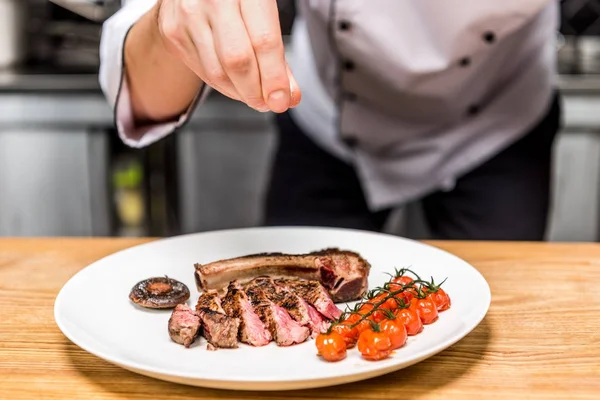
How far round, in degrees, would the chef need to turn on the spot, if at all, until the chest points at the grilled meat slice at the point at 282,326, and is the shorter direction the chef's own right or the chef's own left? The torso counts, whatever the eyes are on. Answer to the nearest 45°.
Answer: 0° — they already face it

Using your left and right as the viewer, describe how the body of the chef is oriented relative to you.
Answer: facing the viewer

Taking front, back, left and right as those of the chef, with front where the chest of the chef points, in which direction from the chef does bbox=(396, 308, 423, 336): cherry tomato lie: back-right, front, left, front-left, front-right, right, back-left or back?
front

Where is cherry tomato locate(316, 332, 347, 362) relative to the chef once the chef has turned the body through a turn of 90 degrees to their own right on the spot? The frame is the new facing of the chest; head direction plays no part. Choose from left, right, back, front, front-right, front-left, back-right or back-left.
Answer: left

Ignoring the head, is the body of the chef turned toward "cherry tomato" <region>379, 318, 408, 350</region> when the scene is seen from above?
yes

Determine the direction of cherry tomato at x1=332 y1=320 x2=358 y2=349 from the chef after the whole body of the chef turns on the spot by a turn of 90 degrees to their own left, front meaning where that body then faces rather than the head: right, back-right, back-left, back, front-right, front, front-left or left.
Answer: right

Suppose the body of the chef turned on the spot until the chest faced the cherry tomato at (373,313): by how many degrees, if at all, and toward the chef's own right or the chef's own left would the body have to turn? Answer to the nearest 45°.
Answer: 0° — they already face it

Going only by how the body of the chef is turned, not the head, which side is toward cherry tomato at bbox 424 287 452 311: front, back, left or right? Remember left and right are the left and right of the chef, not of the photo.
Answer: front

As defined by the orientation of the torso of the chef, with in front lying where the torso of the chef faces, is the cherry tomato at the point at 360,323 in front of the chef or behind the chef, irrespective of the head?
in front

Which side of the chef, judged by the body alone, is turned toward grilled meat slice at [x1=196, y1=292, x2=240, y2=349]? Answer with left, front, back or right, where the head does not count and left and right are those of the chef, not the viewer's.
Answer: front

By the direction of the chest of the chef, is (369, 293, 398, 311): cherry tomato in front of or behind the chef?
in front

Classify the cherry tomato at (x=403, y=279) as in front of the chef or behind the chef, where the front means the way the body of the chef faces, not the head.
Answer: in front
